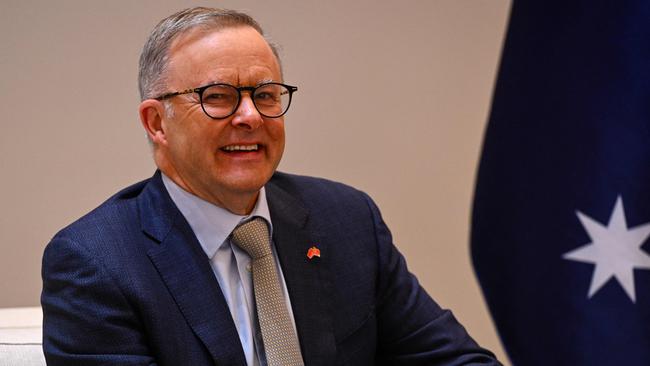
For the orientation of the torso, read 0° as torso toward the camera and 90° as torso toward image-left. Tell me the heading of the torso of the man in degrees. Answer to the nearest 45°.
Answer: approximately 315°

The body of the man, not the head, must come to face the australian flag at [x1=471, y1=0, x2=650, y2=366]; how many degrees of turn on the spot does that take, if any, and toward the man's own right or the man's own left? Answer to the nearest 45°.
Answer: approximately 45° to the man's own left
